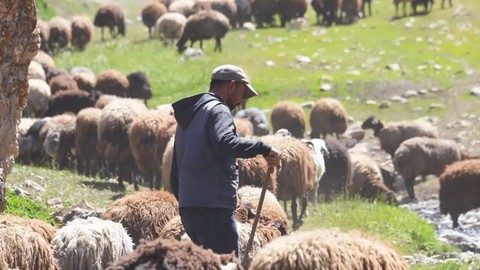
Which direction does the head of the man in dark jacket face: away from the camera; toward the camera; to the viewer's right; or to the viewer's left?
to the viewer's right

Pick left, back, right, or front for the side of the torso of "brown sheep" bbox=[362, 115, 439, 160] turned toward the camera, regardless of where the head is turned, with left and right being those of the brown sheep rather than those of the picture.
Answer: left

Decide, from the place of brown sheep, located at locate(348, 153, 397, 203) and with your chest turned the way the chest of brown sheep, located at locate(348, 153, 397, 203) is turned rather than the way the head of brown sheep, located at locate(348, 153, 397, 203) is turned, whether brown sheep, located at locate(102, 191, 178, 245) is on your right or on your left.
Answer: on your right

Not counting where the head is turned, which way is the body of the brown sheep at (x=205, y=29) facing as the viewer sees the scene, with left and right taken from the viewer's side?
facing to the left of the viewer
